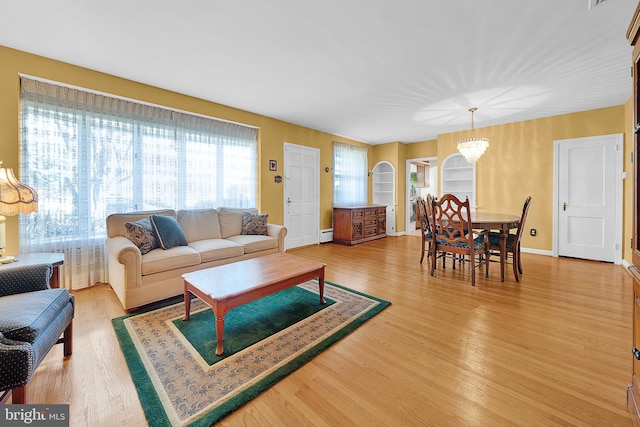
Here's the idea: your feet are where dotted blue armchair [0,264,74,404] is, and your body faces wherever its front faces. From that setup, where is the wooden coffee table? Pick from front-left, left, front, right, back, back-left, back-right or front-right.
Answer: front-left

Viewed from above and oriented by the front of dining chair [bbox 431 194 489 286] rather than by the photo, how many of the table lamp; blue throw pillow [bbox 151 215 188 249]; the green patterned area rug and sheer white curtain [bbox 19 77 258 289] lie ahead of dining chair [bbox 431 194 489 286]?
0

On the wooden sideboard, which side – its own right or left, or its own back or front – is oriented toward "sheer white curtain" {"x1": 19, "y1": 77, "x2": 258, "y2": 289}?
right

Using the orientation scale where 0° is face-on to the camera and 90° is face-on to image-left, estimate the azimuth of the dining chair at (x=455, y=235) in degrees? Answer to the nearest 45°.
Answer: approximately 225°

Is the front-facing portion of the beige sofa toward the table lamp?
no

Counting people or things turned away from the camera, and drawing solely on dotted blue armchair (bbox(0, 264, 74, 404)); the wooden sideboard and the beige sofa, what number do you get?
0

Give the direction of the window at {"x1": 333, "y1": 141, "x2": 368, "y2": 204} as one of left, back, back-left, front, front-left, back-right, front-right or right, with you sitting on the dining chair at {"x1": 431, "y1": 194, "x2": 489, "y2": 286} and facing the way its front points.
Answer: left

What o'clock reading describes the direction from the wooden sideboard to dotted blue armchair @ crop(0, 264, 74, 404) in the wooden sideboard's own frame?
The dotted blue armchair is roughly at 2 o'clock from the wooden sideboard.

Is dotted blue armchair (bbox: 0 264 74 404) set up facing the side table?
no

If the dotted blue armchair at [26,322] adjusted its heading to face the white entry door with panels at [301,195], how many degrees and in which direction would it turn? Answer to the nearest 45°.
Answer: approximately 90° to its left

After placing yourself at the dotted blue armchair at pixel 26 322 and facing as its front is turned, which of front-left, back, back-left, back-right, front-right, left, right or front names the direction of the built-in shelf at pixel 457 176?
front-left

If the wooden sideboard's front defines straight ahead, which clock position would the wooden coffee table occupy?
The wooden coffee table is roughly at 2 o'clock from the wooden sideboard.

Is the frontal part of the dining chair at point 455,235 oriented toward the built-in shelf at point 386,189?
no

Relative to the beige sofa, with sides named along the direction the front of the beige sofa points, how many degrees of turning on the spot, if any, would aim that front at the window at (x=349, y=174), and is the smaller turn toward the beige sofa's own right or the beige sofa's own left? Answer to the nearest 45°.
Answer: approximately 90° to the beige sofa's own left

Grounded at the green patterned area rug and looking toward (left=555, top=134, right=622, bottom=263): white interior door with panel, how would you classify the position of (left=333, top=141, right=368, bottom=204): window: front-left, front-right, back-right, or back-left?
front-left

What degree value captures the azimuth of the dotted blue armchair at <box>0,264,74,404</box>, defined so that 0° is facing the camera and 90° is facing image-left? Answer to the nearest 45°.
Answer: approximately 315°

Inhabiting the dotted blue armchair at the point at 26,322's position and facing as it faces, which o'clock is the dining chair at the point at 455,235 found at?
The dining chair is roughly at 11 o'clock from the dotted blue armchair.

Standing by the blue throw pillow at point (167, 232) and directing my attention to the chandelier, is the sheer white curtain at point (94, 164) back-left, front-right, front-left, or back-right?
back-left
